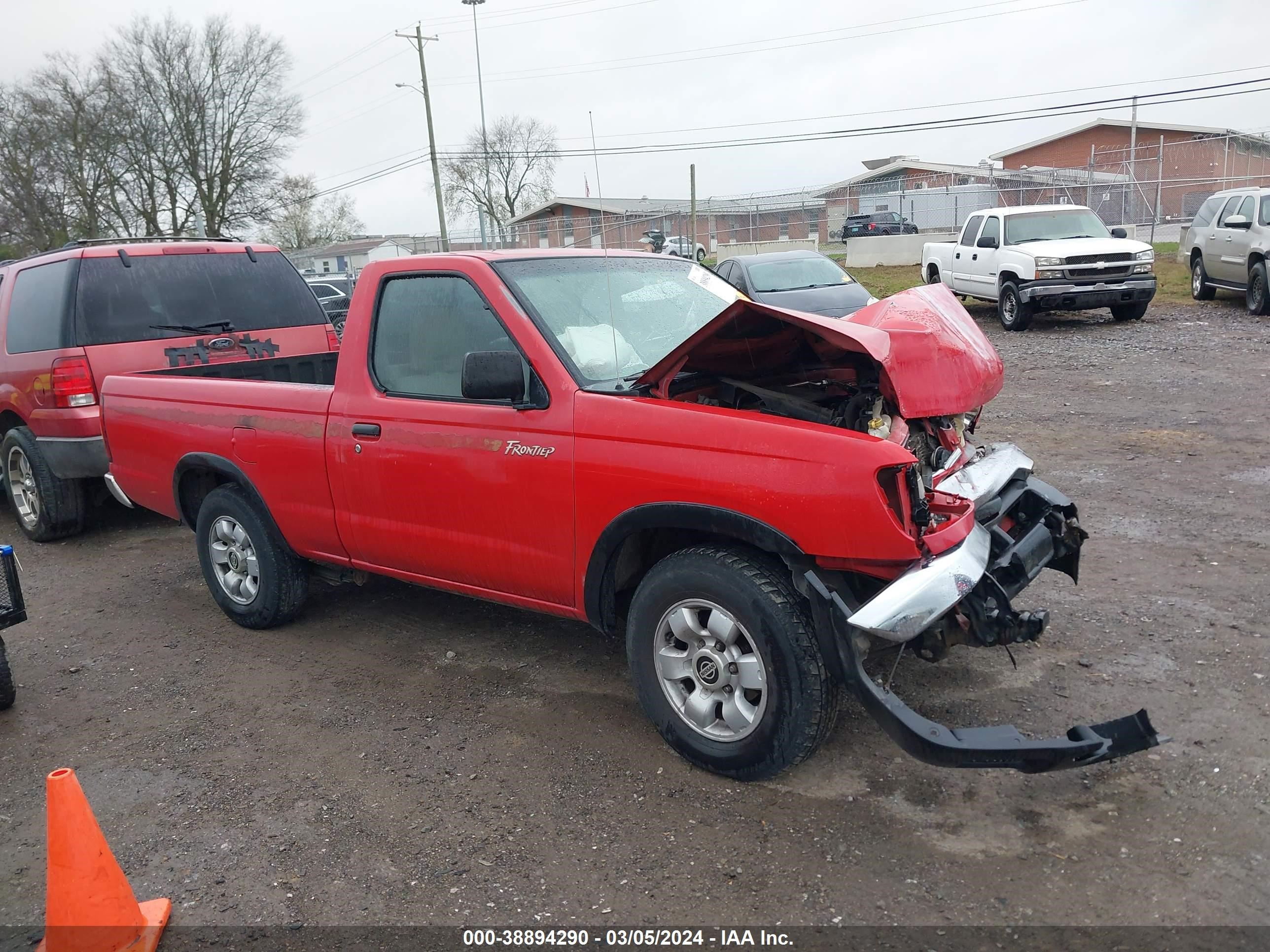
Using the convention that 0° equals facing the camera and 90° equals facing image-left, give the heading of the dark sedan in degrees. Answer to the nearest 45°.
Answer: approximately 315°

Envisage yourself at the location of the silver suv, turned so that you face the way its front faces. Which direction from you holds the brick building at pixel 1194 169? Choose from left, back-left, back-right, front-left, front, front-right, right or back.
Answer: back-left

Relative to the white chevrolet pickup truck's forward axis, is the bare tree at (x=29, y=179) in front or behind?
behind

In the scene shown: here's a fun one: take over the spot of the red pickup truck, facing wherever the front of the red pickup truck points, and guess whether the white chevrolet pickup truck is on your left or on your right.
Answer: on your left

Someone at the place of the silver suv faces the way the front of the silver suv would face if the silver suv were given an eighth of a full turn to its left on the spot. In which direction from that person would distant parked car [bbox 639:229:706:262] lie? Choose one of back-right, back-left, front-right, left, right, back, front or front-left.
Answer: back-left

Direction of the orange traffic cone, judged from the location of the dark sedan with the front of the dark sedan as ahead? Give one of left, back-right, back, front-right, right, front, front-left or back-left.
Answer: front-right

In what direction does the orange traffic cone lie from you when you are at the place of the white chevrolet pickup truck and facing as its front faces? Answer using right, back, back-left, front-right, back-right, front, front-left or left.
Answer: front-right

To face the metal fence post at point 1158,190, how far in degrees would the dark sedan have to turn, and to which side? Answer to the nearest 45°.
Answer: approximately 90° to its left

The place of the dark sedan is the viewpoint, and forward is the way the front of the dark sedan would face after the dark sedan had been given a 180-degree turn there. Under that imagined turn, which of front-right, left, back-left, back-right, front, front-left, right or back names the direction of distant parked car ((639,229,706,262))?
front-right

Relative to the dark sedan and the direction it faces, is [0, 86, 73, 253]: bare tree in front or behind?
behind

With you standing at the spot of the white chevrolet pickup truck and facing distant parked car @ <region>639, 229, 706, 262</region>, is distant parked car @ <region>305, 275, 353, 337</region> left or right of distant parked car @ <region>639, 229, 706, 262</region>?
left

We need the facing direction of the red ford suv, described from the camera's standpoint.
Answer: facing away from the viewer and to the left of the viewer
